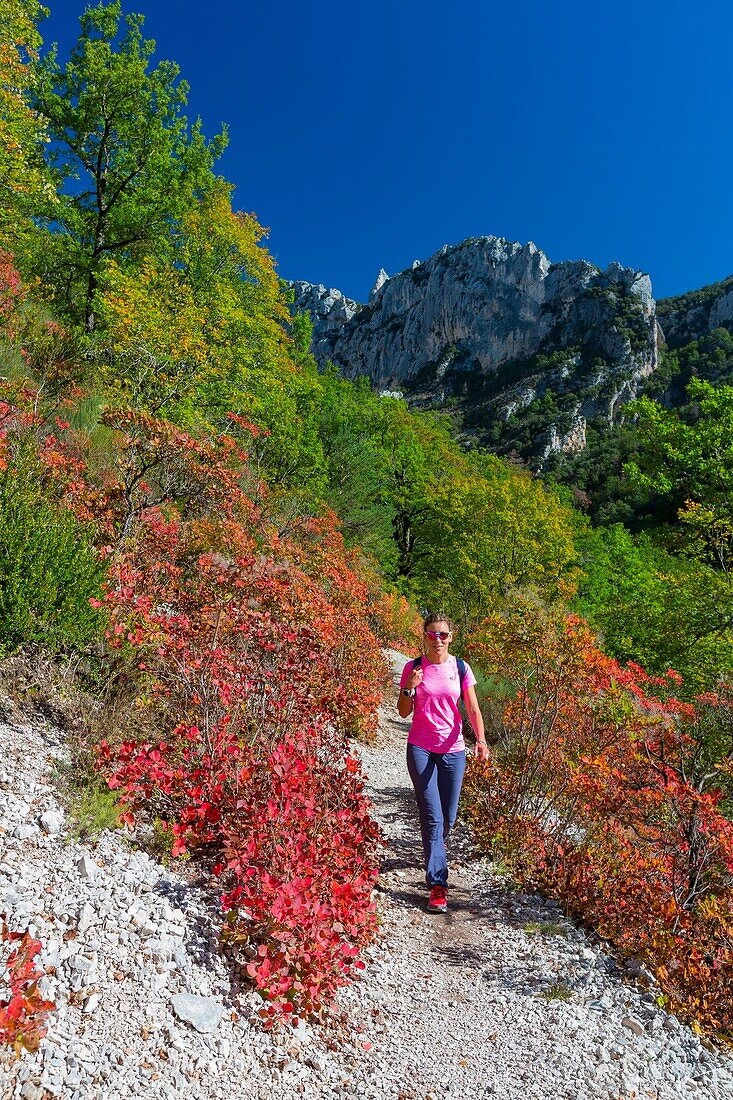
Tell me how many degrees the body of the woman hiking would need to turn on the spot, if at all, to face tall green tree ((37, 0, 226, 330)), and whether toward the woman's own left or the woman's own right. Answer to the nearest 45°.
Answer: approximately 135° to the woman's own right

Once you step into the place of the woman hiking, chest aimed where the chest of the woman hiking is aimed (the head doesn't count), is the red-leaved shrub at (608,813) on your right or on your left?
on your left

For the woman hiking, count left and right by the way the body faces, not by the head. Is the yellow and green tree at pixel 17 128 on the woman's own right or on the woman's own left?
on the woman's own right

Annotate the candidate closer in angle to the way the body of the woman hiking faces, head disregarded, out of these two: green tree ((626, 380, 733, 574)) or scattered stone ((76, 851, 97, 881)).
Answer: the scattered stone

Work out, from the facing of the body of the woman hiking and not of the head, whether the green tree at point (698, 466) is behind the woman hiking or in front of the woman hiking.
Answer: behind

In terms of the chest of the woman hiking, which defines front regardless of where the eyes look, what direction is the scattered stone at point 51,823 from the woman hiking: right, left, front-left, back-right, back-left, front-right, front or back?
front-right

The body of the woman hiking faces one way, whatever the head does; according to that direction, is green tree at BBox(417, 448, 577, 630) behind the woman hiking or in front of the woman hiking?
behind

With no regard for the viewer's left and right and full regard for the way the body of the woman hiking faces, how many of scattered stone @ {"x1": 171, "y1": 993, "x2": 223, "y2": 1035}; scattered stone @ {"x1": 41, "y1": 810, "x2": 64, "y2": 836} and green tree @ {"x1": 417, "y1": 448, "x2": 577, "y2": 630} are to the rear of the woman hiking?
1

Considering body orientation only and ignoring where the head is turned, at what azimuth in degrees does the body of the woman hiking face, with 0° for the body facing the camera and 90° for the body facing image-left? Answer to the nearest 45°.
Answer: approximately 0°

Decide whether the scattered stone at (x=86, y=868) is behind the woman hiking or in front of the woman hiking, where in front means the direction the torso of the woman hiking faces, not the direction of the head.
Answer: in front
